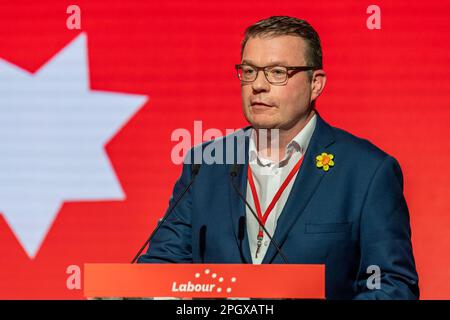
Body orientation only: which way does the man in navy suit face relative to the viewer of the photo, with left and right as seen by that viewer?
facing the viewer and to the left of the viewer

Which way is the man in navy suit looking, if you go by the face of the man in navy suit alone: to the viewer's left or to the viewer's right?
to the viewer's left
